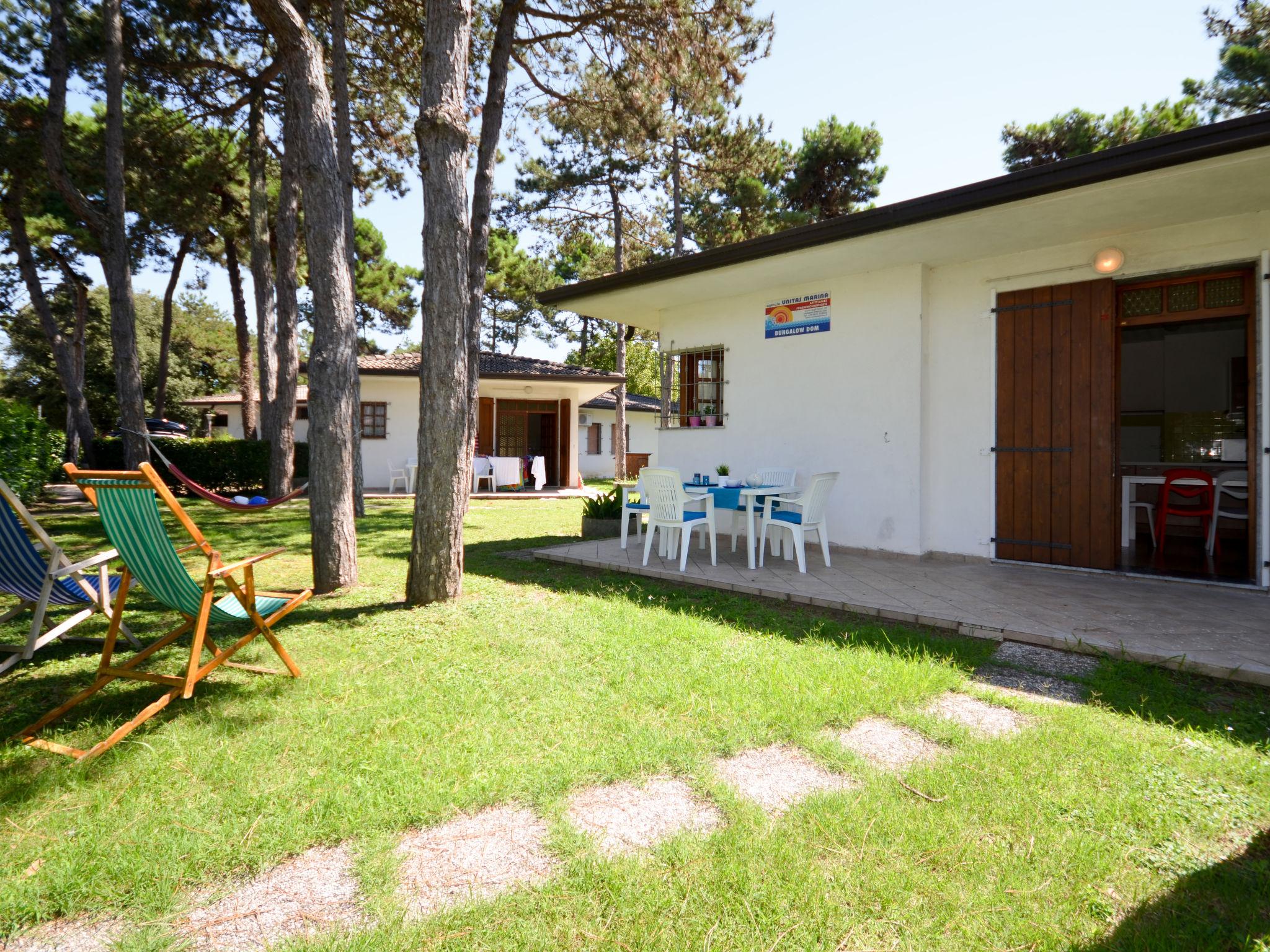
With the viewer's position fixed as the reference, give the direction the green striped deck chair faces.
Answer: facing away from the viewer and to the right of the viewer

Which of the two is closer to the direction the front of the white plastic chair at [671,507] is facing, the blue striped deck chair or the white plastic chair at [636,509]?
the white plastic chair

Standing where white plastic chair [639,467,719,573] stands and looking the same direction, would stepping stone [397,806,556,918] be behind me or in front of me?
behind

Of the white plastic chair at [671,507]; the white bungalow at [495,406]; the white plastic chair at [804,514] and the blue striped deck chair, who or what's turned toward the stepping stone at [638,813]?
the white bungalow

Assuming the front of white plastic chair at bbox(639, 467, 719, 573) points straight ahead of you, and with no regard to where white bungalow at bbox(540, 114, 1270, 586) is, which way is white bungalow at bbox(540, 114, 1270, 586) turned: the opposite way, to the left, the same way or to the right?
the opposite way

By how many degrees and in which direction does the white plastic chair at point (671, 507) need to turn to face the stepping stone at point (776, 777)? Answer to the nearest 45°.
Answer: approximately 135° to its right

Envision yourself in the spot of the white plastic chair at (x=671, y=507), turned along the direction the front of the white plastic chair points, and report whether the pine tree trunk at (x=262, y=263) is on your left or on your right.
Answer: on your left

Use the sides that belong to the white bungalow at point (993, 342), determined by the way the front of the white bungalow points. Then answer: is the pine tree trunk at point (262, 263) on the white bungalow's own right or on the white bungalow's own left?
on the white bungalow's own right

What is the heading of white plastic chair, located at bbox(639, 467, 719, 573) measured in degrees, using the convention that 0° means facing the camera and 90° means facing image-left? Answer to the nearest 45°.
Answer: approximately 225°

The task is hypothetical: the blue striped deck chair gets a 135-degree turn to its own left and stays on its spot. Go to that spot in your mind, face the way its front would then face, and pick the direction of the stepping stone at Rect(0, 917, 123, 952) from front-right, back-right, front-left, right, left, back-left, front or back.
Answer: left

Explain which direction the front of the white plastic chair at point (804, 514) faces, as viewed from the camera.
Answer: facing away from the viewer and to the left of the viewer
